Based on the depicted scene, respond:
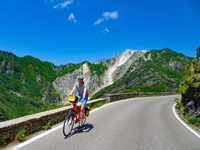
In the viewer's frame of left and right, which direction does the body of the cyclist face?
facing the viewer and to the left of the viewer
